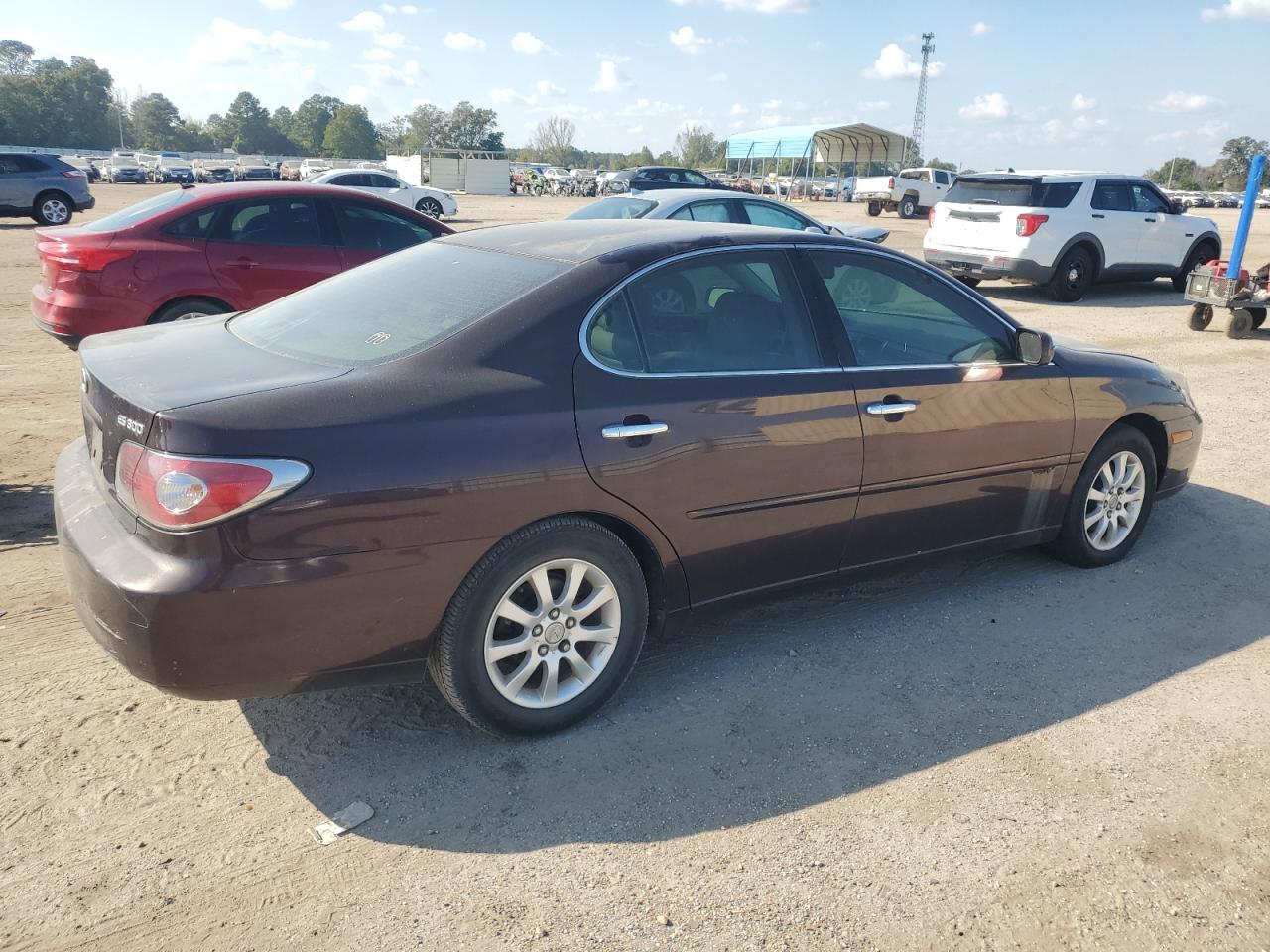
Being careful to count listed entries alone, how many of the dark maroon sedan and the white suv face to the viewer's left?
0

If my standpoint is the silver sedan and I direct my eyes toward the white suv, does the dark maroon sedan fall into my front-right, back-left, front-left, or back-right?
back-right

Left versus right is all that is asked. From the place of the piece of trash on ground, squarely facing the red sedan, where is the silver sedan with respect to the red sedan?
right

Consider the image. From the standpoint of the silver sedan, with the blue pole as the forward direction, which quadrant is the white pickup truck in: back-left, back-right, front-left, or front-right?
front-left

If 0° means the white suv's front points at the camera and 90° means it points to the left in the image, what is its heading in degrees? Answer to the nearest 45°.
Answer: approximately 225°

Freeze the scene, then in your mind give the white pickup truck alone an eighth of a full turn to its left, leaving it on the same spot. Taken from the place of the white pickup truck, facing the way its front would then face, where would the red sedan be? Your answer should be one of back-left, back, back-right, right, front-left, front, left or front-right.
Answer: back

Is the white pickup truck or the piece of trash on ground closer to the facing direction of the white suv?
the white pickup truck

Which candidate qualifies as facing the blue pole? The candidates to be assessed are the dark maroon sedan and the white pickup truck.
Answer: the dark maroon sedan

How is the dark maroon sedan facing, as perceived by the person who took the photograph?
facing away from the viewer and to the right of the viewer

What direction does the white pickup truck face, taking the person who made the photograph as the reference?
facing away from the viewer and to the right of the viewer

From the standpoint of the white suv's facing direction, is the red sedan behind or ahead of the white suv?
behind

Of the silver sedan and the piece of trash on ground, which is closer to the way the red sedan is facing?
the silver sedan

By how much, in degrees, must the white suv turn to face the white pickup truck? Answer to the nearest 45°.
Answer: approximately 45° to its left

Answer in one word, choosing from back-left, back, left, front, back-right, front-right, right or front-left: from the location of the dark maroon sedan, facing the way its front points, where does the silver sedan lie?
front-left
